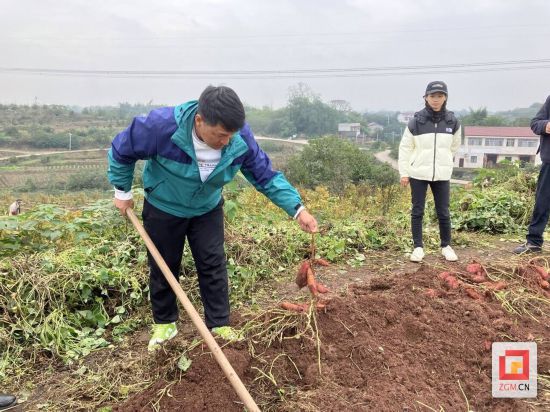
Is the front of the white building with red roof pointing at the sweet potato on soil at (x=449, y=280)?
yes

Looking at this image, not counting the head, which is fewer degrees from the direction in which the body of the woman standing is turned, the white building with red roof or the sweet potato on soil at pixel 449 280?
the sweet potato on soil

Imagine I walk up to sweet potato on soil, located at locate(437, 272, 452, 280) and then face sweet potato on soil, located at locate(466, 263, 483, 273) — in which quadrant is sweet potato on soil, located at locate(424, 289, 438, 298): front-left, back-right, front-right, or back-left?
back-right

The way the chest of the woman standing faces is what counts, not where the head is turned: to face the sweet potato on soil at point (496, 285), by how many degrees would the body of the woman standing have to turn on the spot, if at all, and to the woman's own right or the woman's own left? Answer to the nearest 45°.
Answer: approximately 45° to the woman's own left

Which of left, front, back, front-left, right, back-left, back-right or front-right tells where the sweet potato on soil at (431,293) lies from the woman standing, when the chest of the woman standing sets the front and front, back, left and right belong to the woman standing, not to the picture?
front

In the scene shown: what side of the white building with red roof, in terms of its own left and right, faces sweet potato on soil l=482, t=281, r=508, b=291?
front

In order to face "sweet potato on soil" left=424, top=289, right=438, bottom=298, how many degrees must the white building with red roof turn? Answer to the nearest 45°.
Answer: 0° — it already faces it

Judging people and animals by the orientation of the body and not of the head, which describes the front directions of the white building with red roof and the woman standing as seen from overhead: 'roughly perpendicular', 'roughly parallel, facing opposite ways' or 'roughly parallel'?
roughly parallel

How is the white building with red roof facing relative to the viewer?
toward the camera

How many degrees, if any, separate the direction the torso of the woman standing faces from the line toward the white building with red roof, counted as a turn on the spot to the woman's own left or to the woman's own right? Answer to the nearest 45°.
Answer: approximately 180°

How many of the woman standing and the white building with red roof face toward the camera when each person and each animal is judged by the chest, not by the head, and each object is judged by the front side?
2

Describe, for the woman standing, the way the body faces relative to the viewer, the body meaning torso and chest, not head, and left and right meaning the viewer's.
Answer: facing the viewer

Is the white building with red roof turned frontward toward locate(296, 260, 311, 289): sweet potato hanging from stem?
yes

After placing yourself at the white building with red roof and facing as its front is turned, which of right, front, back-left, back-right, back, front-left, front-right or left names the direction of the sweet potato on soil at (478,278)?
front
